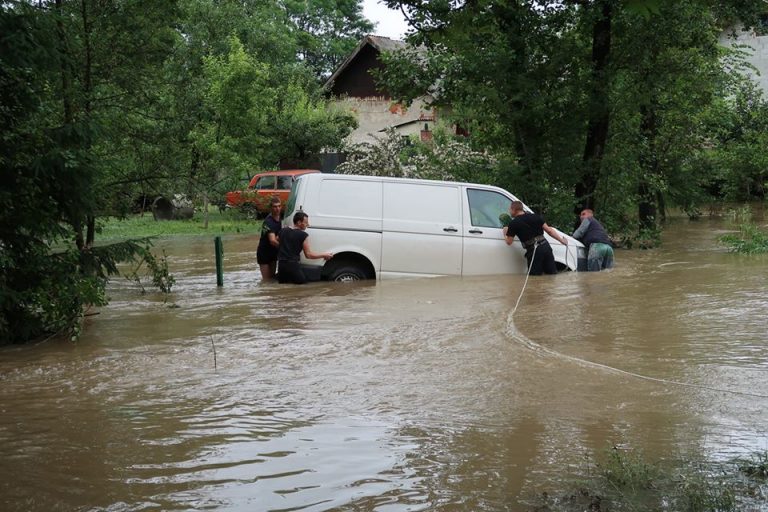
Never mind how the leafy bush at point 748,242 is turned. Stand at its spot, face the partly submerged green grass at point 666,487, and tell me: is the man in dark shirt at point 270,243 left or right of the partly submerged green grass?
right

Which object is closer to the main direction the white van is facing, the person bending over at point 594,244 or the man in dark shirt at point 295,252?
the person bending over

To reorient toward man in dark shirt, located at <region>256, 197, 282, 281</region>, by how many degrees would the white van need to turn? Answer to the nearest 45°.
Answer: approximately 135° to its left

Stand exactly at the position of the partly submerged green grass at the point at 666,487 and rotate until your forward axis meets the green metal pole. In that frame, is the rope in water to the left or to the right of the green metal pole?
right

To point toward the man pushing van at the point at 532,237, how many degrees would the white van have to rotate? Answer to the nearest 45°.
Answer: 0° — it already faces them

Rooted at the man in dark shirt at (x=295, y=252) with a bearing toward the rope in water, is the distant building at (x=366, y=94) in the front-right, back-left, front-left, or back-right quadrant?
back-left

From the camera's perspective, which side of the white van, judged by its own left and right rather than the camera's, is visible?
right

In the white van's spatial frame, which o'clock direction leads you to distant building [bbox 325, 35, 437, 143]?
The distant building is roughly at 9 o'clock from the white van.

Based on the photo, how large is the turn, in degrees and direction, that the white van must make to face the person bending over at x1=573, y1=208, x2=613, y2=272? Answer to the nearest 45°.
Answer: approximately 45° to its left

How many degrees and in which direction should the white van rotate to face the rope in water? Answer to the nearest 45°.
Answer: approximately 90° to its right

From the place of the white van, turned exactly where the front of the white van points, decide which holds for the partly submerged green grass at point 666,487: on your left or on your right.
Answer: on your right

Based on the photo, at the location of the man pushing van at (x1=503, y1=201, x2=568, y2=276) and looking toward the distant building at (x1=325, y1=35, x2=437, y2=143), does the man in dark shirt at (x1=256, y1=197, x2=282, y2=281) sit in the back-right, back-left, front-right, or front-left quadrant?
front-left

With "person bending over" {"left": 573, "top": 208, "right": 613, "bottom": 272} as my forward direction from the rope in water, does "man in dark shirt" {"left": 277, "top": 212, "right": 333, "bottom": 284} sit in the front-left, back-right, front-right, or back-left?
front-left

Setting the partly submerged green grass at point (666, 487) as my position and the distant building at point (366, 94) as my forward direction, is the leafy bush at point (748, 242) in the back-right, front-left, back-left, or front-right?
front-right
